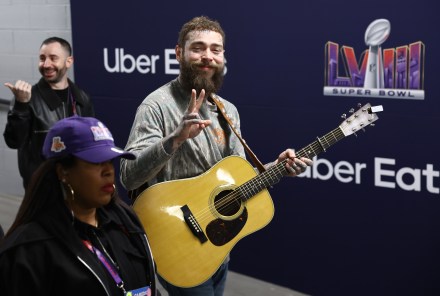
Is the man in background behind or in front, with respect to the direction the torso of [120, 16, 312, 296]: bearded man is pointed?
behind

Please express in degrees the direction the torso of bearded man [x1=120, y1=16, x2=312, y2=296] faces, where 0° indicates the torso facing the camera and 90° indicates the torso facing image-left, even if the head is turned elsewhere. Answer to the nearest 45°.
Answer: approximately 315°

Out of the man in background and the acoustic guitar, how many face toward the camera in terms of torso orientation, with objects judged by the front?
2

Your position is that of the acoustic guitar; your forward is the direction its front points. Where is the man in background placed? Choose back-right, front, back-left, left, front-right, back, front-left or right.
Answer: back-right
